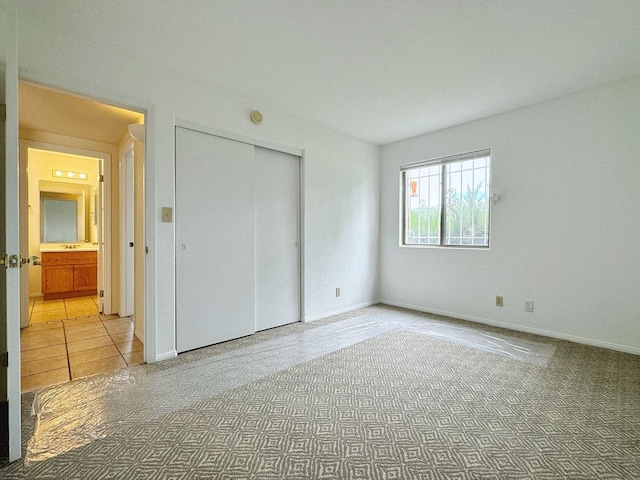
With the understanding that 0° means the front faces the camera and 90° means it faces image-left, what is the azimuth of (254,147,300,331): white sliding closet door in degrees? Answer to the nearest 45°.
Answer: approximately 315°

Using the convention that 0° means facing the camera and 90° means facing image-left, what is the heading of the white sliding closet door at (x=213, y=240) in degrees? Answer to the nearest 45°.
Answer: approximately 315°

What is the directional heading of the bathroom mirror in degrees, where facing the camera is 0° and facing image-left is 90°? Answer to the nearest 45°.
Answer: approximately 0°

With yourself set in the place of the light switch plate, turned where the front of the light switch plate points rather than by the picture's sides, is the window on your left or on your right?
on your left

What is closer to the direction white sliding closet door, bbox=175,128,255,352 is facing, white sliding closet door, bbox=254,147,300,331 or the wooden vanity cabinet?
the white sliding closet door

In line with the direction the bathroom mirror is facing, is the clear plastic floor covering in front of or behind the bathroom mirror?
in front

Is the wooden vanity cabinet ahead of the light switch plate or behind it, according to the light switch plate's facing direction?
behind

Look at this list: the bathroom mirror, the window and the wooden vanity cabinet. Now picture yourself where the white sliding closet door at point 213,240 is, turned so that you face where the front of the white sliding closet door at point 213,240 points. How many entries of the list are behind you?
2

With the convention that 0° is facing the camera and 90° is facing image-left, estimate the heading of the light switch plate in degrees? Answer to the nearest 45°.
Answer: approximately 0°
